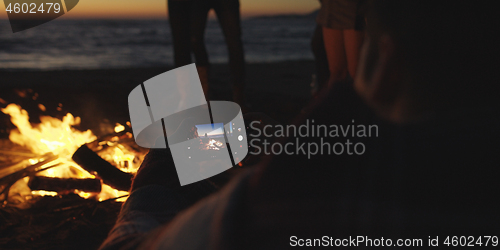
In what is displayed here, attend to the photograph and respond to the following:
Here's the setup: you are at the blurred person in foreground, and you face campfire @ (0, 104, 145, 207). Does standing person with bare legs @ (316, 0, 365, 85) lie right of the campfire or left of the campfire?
right

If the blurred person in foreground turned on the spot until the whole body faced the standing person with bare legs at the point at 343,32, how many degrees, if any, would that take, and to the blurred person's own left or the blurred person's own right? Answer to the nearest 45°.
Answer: approximately 45° to the blurred person's own right

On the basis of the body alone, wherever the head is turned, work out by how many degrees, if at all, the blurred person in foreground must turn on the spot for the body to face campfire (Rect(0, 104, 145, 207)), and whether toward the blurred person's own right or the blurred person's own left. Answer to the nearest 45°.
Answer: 0° — they already face it

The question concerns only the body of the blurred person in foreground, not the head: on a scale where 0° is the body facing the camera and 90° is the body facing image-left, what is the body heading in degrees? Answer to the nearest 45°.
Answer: approximately 135°

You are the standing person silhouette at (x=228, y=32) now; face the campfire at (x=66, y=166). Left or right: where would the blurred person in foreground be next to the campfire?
left

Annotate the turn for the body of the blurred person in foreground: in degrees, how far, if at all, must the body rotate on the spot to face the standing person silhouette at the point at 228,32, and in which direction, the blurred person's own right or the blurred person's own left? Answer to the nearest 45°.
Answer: approximately 45° to the blurred person's own right
